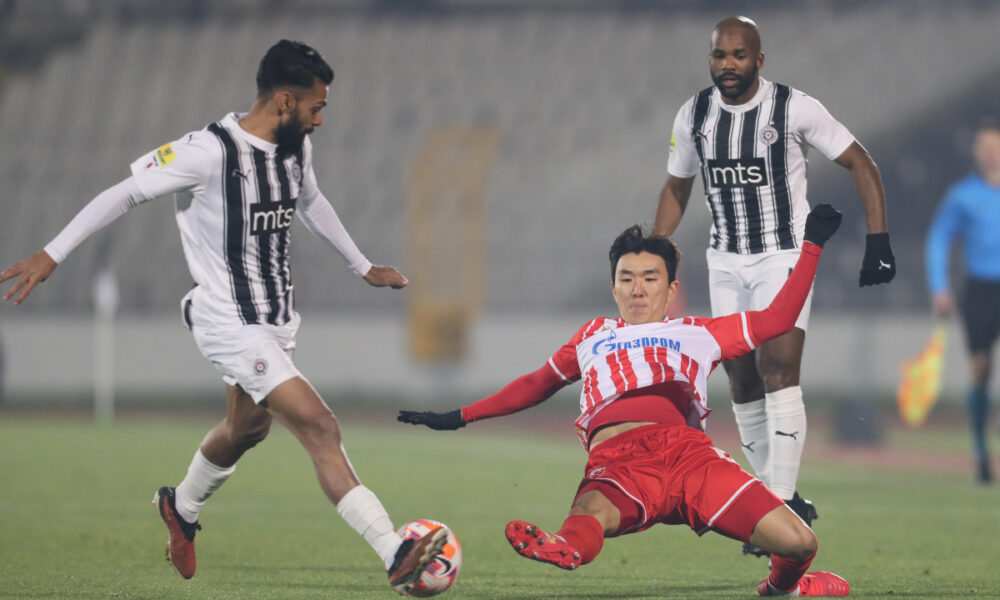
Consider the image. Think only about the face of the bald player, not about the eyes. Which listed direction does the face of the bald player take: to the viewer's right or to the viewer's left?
to the viewer's left

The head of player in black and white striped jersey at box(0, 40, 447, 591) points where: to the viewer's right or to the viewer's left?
to the viewer's right

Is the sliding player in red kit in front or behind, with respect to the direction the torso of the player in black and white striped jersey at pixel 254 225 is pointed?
in front

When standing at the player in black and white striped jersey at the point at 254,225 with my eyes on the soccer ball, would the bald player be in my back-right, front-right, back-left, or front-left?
front-left

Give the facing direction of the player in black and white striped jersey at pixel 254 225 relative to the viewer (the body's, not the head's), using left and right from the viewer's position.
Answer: facing the viewer and to the right of the viewer

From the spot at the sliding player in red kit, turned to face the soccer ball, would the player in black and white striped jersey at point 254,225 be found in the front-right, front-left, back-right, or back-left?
front-right

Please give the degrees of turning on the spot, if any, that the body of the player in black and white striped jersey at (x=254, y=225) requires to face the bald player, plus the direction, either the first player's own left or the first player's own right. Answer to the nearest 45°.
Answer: approximately 45° to the first player's own left
